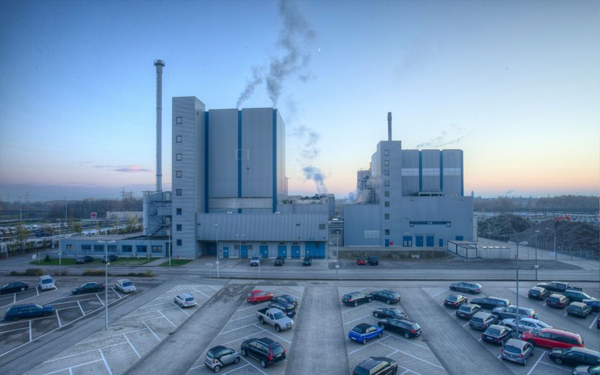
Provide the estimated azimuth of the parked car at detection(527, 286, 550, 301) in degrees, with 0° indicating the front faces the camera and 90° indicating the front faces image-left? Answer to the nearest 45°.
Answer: approximately 225°

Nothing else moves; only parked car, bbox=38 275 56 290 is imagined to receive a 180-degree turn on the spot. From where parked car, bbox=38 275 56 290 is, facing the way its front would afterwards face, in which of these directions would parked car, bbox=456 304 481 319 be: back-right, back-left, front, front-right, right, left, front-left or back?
back-right

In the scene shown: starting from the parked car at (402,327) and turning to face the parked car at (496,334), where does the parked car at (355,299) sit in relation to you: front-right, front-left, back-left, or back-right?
back-left
